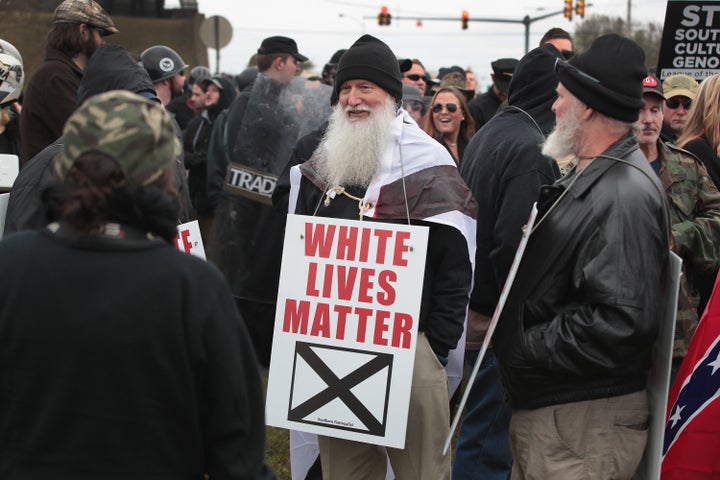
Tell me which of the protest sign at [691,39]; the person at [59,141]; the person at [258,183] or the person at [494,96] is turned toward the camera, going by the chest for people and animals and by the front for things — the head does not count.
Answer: the protest sign

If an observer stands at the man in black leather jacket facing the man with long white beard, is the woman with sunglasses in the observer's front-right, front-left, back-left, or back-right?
front-right

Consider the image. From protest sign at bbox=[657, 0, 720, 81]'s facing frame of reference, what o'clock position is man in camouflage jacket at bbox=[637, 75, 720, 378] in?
The man in camouflage jacket is roughly at 12 o'clock from the protest sign.

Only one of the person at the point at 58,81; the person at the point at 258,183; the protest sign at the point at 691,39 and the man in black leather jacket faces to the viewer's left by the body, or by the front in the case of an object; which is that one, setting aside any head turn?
the man in black leather jacket

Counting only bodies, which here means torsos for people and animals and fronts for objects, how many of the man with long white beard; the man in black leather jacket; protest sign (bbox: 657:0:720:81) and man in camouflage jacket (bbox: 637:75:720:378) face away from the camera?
0

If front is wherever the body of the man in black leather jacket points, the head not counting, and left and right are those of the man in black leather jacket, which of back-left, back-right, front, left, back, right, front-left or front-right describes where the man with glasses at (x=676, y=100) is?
right

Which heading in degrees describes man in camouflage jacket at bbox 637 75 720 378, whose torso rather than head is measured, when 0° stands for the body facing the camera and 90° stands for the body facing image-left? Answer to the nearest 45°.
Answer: approximately 45°

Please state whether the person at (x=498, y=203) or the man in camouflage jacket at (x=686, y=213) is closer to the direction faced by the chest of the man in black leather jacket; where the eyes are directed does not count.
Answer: the person

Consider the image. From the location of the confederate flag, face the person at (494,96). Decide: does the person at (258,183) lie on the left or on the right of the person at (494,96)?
left
